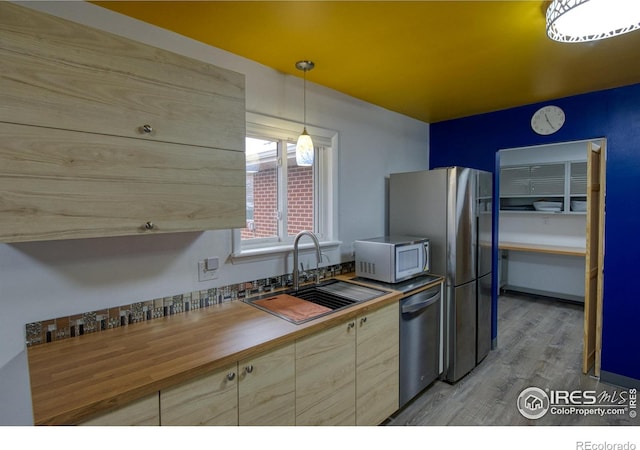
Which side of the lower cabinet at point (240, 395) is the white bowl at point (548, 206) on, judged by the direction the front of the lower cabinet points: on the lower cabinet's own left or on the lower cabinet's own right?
on the lower cabinet's own left

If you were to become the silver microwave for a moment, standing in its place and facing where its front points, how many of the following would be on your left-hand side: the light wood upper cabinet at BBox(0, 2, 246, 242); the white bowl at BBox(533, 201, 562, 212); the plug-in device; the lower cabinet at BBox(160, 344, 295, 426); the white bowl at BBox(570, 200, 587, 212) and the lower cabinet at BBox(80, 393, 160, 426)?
2

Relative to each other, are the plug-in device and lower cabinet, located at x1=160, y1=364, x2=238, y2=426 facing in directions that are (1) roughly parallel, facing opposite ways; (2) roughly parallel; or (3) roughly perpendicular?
roughly parallel

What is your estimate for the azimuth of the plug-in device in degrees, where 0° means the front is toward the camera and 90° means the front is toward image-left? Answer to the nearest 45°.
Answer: approximately 315°

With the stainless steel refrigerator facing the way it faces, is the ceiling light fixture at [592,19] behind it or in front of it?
in front

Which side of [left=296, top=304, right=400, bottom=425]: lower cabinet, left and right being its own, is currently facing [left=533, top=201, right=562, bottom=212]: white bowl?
left

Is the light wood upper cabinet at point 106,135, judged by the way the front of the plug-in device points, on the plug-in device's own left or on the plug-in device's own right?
on the plug-in device's own right

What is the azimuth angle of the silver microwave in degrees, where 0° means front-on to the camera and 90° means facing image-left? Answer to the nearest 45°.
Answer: approximately 315°

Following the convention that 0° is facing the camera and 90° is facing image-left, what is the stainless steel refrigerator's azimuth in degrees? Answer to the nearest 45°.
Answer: approximately 315°

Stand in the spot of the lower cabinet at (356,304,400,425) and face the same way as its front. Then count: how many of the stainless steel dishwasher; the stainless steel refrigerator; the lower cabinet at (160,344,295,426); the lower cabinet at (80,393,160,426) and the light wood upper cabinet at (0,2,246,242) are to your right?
3

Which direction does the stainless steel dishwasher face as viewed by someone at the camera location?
facing the viewer and to the right of the viewer

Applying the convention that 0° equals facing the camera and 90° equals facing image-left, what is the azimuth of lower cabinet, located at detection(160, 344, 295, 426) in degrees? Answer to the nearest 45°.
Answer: approximately 315°

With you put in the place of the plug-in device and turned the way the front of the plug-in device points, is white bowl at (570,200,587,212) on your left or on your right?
on your left

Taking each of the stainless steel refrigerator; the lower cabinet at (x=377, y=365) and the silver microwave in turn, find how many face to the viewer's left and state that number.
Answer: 0

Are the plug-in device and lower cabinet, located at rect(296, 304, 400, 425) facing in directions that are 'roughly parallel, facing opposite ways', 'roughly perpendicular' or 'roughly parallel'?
roughly parallel
